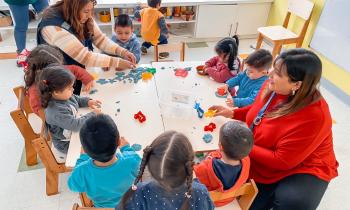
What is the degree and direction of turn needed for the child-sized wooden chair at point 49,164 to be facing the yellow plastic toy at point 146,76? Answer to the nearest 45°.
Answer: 0° — it already faces it

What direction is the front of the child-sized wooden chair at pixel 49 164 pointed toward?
to the viewer's right

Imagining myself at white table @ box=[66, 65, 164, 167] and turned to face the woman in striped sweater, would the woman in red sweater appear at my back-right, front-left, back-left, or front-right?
back-right

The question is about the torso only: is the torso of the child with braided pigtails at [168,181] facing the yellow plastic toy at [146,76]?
yes

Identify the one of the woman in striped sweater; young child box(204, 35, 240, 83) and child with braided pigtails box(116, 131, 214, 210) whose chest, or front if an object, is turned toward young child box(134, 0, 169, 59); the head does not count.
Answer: the child with braided pigtails

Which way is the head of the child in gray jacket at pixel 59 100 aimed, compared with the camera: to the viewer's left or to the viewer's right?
to the viewer's right

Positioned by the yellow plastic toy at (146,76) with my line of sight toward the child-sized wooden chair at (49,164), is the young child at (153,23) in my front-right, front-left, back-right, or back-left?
back-right

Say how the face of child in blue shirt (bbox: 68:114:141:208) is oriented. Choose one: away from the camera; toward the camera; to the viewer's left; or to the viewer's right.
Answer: away from the camera

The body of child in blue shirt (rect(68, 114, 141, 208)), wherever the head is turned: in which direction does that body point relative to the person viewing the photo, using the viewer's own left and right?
facing away from the viewer

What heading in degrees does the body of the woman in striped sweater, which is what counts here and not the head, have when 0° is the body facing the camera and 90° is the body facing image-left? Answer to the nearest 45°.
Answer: approximately 315°

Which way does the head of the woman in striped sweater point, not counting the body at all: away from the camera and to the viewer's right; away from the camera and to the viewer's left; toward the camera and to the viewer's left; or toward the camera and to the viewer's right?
toward the camera and to the viewer's right
